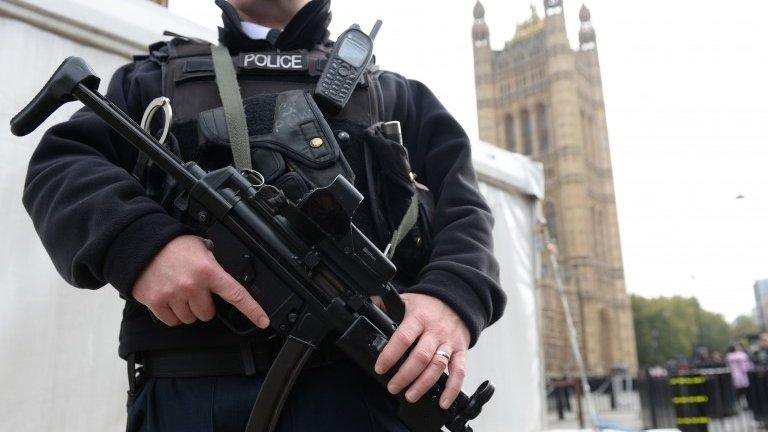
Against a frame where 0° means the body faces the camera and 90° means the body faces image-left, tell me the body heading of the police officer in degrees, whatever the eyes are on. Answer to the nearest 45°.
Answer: approximately 0°

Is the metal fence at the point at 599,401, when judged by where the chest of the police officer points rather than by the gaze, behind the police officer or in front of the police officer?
behind

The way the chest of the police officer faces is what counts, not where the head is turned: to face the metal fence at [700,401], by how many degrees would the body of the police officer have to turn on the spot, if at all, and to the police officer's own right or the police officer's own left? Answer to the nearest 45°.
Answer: approximately 135° to the police officer's own left
